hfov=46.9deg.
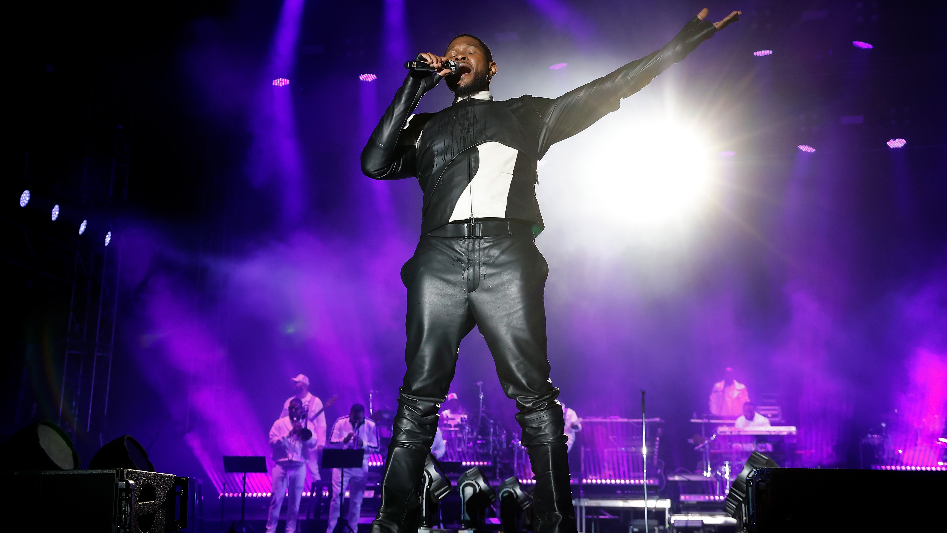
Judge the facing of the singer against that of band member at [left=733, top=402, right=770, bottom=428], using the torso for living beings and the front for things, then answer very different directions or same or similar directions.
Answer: same or similar directions

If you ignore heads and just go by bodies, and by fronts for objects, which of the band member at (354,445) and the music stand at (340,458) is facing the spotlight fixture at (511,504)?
the band member

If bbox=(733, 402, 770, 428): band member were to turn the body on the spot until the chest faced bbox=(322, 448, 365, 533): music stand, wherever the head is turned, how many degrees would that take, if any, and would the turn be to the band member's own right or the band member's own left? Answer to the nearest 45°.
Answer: approximately 45° to the band member's own right

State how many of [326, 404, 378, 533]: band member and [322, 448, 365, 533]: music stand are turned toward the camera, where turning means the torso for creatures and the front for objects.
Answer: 1

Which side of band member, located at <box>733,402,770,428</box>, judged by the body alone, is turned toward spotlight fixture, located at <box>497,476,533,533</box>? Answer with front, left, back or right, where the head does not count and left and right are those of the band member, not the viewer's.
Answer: front

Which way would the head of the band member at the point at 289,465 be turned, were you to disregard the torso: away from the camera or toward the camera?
toward the camera

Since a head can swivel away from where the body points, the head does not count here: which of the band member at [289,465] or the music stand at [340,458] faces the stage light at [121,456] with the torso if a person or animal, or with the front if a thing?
the band member

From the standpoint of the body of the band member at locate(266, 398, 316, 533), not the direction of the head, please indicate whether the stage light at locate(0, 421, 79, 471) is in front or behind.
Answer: in front

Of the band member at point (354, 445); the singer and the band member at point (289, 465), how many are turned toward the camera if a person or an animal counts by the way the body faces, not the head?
3

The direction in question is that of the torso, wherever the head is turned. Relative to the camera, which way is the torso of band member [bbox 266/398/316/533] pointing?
toward the camera

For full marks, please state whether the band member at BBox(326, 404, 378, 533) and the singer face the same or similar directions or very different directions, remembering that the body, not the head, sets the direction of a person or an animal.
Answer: same or similar directions

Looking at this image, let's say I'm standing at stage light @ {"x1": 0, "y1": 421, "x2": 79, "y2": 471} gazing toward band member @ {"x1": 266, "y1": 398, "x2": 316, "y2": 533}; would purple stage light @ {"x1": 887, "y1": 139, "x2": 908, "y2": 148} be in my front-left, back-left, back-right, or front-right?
front-right

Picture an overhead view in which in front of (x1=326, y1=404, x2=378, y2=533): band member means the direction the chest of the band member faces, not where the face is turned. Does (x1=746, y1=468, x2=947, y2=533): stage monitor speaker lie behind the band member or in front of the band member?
in front

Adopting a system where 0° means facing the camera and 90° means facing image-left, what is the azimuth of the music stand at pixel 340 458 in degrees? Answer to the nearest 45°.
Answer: approximately 180°

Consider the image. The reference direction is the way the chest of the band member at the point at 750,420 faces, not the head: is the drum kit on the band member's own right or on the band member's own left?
on the band member's own right

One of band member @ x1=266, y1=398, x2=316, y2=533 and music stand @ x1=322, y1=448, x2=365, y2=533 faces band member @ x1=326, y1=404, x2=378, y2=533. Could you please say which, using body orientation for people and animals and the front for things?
the music stand

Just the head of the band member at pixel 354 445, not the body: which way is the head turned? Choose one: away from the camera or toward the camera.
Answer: toward the camera

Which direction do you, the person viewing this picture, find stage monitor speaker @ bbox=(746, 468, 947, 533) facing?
facing away from the viewer
